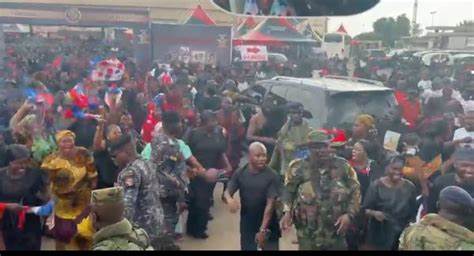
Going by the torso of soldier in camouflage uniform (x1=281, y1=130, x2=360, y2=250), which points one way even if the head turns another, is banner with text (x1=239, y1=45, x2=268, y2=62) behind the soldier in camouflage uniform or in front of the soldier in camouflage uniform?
behind

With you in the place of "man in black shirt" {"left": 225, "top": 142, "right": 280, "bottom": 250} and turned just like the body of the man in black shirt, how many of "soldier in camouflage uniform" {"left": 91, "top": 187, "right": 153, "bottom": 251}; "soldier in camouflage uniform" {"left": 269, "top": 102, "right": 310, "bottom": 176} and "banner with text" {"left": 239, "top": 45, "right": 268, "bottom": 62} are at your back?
2

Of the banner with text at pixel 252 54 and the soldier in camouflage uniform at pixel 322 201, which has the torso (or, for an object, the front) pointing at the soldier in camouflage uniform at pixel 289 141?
the banner with text

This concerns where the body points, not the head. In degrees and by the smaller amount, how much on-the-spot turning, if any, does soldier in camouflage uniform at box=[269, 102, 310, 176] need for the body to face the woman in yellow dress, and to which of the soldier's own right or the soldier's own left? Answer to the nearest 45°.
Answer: approximately 90° to the soldier's own right

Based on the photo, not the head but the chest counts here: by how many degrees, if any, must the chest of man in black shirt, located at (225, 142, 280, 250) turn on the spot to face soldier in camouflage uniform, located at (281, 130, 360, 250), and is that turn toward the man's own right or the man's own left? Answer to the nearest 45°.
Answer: approximately 45° to the man's own left

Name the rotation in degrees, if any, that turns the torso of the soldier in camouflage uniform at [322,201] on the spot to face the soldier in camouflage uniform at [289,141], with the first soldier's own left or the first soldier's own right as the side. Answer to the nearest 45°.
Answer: approximately 180°

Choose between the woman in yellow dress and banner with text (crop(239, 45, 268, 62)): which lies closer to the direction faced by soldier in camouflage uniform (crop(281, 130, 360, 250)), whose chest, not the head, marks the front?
the woman in yellow dress

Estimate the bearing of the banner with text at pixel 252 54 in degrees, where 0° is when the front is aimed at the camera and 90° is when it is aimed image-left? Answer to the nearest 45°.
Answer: approximately 0°

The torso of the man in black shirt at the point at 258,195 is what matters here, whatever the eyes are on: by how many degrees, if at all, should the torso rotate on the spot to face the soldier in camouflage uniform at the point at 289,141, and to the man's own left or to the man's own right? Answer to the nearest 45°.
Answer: approximately 180°

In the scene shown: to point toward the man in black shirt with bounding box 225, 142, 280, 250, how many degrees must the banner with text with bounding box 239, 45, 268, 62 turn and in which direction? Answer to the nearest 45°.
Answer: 0° — it already faces them

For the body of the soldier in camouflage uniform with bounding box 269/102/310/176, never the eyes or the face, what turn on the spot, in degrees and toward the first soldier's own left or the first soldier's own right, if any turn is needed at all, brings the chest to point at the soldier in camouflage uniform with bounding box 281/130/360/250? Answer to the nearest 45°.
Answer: approximately 45° to the first soldier's own right
